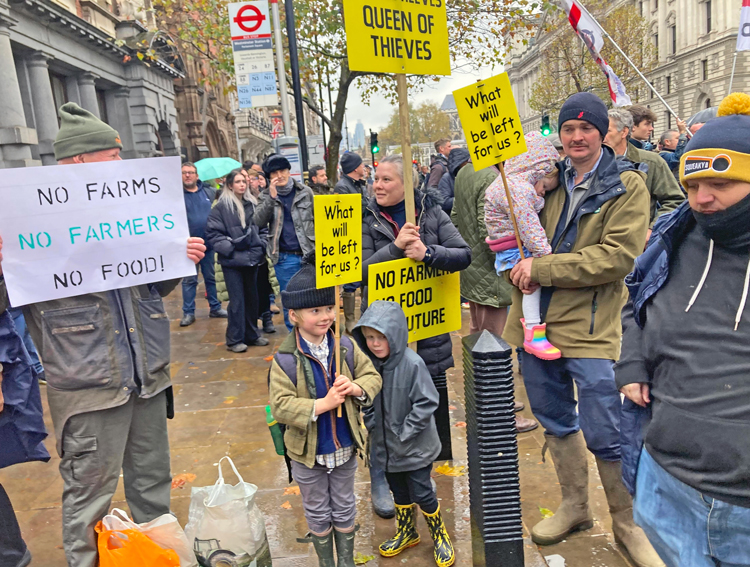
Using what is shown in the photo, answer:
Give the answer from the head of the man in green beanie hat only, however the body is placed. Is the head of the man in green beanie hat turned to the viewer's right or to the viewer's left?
to the viewer's right

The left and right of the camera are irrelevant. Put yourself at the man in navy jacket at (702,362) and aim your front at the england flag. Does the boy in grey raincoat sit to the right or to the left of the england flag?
left

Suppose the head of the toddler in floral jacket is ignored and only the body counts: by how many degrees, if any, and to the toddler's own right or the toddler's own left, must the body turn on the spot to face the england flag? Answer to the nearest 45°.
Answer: approximately 90° to the toddler's own left

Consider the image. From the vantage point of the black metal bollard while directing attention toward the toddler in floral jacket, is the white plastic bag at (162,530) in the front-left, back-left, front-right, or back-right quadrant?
back-left
